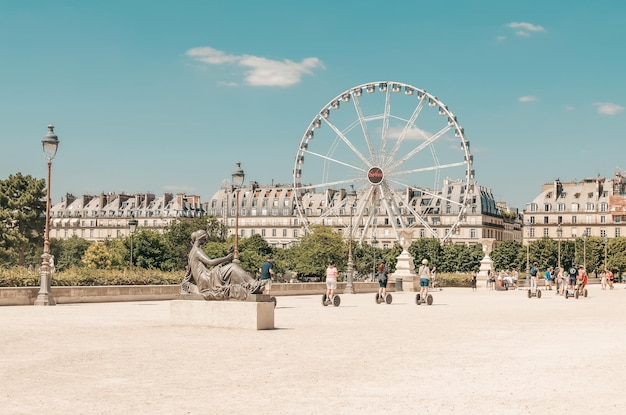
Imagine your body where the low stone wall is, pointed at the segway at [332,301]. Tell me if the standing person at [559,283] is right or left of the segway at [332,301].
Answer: left

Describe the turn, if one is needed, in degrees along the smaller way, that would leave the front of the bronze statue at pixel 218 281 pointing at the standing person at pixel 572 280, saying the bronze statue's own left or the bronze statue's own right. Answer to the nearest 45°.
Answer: approximately 45° to the bronze statue's own left

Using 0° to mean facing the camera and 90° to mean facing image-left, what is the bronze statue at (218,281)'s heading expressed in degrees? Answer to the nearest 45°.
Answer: approximately 270°

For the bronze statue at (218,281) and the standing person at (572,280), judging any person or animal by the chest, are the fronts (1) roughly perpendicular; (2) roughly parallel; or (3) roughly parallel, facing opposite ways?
roughly perpendicular
